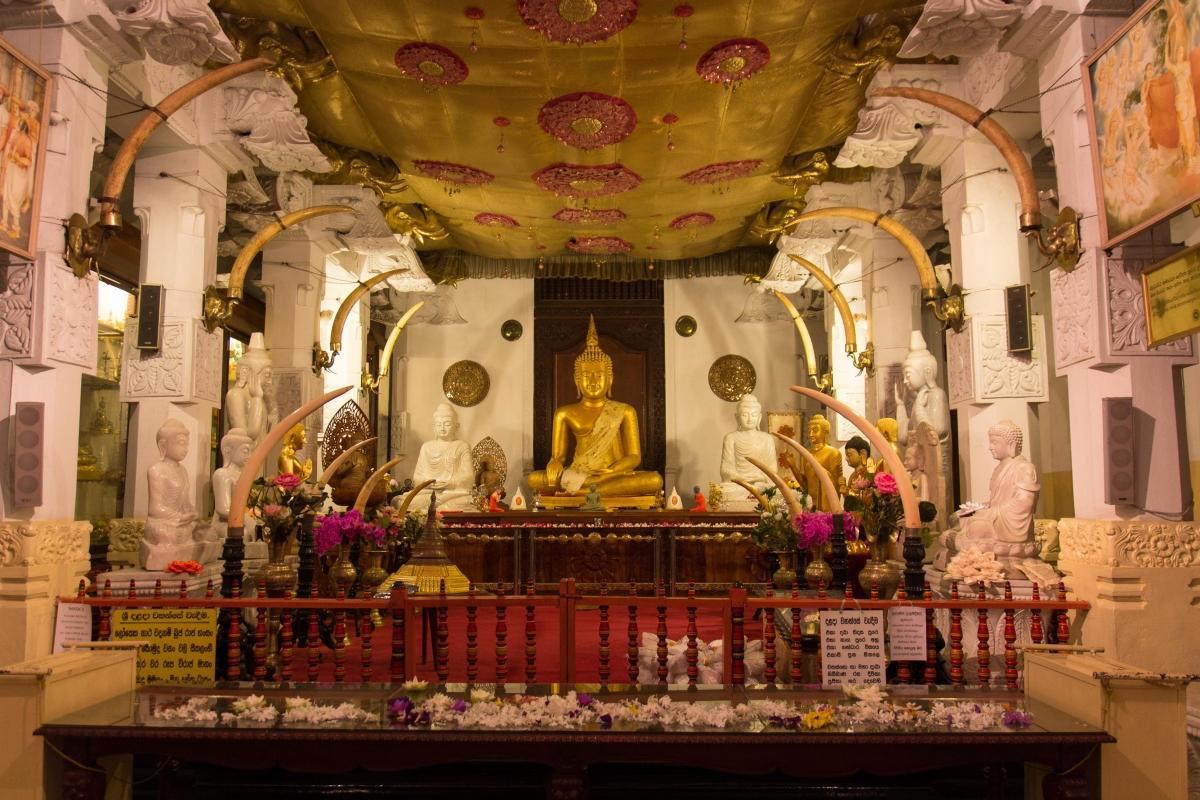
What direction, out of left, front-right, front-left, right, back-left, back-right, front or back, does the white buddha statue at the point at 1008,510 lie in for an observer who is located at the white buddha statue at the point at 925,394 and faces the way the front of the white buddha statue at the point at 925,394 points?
front-left

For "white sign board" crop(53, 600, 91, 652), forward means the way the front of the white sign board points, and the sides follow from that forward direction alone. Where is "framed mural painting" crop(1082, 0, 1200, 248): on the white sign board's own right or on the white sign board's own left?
on the white sign board's own left

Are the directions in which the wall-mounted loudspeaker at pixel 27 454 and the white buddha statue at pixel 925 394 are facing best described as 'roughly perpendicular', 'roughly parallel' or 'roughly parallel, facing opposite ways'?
roughly perpendicular

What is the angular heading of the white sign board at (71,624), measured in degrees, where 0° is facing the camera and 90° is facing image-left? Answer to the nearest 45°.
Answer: approximately 0°

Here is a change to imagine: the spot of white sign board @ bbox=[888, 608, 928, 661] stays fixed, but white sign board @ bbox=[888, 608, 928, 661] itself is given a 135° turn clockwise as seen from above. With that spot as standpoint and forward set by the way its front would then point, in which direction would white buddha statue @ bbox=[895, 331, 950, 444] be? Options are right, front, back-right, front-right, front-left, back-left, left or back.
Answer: front-right

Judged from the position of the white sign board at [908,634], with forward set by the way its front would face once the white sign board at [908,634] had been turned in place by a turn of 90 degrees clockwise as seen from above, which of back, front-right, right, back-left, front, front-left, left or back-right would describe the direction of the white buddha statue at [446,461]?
front-right

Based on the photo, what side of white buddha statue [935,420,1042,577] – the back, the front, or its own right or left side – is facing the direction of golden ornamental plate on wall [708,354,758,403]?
right
